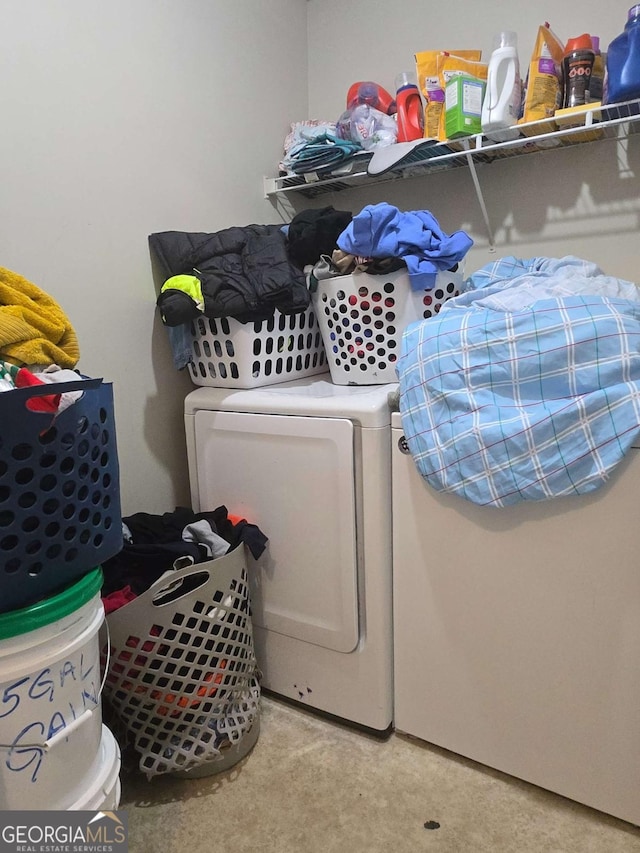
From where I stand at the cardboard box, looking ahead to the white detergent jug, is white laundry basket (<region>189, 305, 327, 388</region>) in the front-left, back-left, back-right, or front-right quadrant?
back-right

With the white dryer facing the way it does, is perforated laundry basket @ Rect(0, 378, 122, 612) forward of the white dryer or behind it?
forward

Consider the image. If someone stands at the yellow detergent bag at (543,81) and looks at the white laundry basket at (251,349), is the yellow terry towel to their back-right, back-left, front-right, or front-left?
front-left
